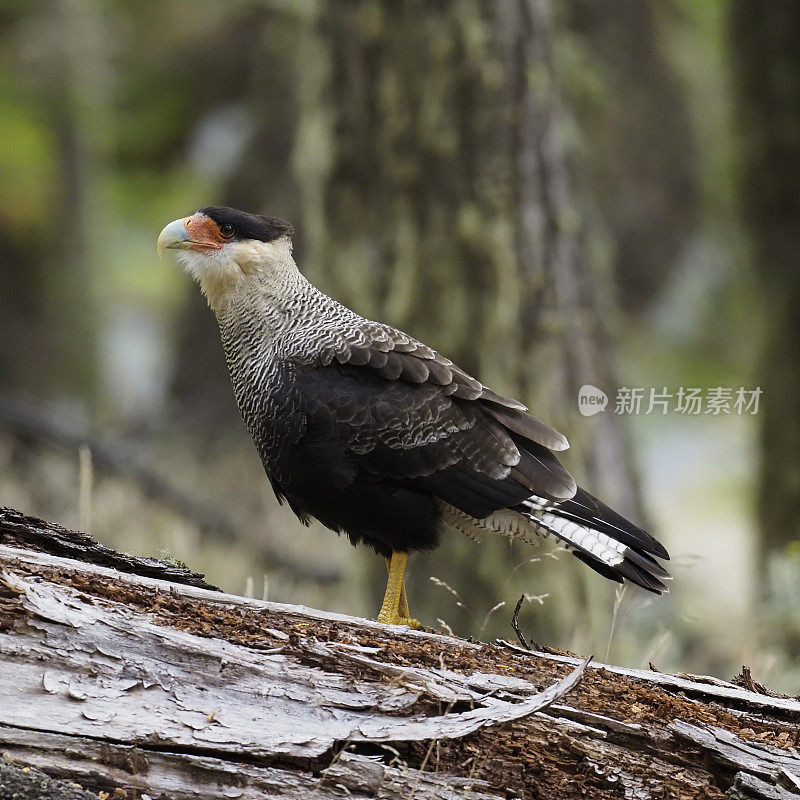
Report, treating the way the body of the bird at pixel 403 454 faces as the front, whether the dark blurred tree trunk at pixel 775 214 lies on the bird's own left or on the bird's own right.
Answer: on the bird's own right

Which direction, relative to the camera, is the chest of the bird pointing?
to the viewer's left
